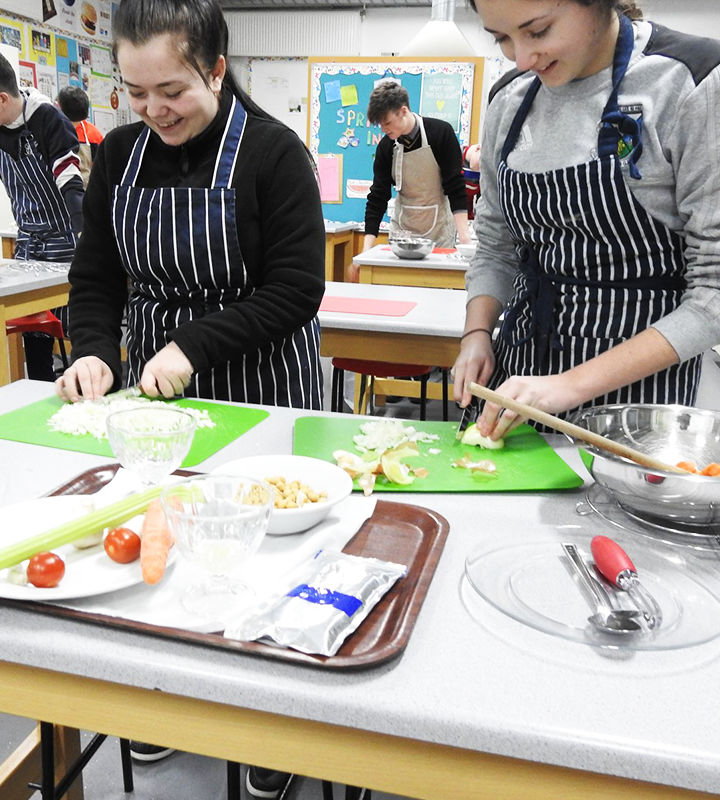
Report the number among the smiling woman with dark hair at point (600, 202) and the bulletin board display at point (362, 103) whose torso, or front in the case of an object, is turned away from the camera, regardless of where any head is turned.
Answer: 0

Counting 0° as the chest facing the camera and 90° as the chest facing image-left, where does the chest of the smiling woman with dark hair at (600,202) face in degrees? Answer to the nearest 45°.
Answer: approximately 45°

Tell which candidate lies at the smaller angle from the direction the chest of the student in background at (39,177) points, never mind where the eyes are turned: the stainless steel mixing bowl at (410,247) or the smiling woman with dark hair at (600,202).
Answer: the smiling woman with dark hair

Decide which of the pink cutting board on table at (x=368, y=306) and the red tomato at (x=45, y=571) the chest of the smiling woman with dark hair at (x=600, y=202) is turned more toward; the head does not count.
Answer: the red tomato

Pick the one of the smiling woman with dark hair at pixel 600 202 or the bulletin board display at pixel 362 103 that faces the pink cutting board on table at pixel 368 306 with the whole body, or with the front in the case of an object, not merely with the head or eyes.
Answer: the bulletin board display

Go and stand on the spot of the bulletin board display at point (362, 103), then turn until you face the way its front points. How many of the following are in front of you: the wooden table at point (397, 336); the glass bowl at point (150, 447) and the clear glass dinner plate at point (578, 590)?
3

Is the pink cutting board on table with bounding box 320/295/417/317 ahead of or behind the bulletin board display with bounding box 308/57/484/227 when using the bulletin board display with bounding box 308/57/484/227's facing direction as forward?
ahead

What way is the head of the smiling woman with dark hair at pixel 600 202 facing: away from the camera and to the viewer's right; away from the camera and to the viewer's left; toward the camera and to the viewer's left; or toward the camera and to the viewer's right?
toward the camera and to the viewer's left

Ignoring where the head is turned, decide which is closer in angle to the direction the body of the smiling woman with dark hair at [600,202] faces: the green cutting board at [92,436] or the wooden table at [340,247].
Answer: the green cutting board
